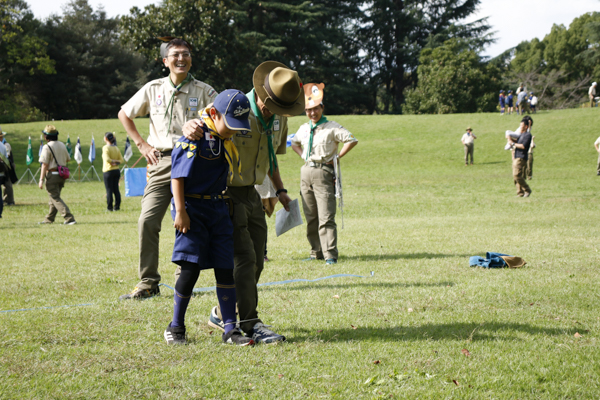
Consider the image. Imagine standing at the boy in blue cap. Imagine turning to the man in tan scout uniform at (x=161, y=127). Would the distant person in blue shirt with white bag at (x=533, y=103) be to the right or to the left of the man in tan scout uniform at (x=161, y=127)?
right

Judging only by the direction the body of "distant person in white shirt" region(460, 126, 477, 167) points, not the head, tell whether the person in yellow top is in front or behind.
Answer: in front

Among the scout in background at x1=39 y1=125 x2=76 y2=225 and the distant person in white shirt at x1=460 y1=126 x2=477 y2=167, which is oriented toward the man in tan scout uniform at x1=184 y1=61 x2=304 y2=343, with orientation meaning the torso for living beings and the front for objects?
the distant person in white shirt

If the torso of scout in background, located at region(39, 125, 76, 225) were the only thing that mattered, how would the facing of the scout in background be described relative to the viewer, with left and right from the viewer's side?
facing away from the viewer and to the left of the viewer

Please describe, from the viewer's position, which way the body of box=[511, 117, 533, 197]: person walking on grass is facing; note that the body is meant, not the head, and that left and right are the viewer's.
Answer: facing to the left of the viewer

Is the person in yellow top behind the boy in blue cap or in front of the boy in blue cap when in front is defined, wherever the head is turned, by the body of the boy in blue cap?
behind

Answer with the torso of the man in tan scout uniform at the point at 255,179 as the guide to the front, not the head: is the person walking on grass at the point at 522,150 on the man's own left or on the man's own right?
on the man's own left
